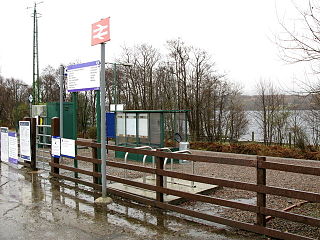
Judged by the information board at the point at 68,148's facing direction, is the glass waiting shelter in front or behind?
behind

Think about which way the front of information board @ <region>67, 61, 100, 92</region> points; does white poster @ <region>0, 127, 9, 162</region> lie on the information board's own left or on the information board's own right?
on the information board's own right

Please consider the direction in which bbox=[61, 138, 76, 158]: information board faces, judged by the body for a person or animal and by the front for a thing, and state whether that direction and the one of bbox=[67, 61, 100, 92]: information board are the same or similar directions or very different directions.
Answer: same or similar directions

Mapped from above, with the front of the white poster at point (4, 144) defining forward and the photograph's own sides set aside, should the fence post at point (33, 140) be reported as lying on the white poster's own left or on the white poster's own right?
on the white poster's own left

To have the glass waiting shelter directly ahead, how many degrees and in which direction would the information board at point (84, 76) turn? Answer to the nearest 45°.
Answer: approximately 180°

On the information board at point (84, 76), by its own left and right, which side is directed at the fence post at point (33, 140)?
right

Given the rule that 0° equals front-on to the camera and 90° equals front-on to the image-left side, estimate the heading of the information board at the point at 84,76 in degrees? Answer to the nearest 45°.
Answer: approximately 45°

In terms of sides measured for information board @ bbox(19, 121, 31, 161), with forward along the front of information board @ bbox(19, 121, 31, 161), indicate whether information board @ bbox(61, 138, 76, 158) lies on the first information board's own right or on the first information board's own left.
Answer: on the first information board's own left

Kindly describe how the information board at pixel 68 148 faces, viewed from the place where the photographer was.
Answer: facing the viewer and to the left of the viewer

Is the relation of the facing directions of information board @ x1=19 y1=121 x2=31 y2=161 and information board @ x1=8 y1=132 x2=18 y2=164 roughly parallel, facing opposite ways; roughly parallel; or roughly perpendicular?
roughly parallel

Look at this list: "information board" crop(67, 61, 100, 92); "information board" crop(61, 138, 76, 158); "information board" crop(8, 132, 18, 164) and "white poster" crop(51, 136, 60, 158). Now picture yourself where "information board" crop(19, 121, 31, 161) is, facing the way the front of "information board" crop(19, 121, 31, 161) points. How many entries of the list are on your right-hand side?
1

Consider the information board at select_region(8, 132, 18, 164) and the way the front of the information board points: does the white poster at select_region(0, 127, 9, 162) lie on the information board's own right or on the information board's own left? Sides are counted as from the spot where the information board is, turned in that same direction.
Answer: on the information board's own right

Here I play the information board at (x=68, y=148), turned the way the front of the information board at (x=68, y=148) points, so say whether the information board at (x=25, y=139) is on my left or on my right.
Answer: on my right

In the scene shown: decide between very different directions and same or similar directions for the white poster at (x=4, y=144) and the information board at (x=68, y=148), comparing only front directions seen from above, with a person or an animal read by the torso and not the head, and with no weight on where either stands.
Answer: same or similar directions

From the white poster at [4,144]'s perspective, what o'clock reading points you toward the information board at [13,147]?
The information board is roughly at 10 o'clock from the white poster.

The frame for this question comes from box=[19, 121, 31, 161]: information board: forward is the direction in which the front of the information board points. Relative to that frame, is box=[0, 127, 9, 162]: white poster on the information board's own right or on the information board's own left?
on the information board's own right

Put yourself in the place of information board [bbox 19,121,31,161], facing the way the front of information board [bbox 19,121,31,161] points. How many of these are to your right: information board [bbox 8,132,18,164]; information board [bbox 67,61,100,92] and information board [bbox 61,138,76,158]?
1
